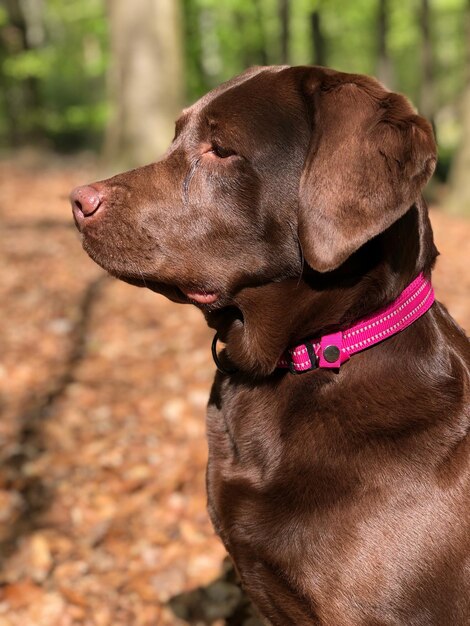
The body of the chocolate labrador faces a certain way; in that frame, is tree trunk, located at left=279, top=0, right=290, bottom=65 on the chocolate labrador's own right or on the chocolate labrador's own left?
on the chocolate labrador's own right

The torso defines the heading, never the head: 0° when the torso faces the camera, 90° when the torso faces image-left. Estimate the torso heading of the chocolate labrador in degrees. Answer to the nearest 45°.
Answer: approximately 90°

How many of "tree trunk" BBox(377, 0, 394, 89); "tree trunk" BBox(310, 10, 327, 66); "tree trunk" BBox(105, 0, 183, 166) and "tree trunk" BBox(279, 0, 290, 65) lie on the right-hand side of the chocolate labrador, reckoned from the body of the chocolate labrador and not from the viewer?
4

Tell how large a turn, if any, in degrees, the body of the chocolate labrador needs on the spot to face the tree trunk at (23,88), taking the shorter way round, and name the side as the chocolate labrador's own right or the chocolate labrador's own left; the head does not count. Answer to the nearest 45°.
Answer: approximately 90° to the chocolate labrador's own right

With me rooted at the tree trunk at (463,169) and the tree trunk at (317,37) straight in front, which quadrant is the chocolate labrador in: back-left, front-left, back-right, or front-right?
back-left

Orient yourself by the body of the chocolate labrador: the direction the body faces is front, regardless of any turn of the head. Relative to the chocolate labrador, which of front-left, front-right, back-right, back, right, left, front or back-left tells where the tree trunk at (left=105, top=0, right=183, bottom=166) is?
right

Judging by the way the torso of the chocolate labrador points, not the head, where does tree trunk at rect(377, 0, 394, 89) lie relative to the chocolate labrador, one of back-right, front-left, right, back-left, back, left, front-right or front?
right

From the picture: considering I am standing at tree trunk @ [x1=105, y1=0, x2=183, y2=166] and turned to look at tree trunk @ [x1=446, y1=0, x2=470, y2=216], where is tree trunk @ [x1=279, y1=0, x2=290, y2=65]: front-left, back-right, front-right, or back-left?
front-left

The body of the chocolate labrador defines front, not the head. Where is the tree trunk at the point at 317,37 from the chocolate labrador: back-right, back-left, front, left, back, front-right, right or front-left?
right

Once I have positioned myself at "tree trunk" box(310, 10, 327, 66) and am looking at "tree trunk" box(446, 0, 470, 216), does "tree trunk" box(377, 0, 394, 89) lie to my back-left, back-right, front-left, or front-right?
front-left
